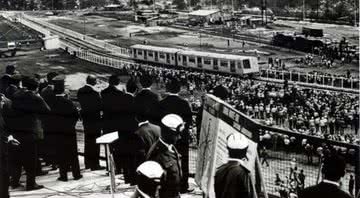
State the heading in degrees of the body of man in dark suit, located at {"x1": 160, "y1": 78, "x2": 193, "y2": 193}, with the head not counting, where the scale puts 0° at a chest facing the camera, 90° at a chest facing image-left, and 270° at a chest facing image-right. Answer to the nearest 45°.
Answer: approximately 180°

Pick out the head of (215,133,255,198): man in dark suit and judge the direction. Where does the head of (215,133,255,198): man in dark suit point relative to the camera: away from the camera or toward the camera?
away from the camera

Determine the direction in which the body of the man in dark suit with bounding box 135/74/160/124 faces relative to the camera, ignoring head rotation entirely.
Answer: away from the camera

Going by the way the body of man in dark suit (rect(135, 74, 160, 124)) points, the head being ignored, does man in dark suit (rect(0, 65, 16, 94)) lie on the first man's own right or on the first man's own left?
on the first man's own left

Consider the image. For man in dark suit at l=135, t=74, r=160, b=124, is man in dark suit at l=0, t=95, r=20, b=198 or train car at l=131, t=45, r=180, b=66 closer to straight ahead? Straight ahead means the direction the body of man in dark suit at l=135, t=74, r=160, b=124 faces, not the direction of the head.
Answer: the train car

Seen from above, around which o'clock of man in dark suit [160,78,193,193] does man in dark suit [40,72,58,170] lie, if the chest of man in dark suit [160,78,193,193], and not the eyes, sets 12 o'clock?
man in dark suit [40,72,58,170] is roughly at 10 o'clock from man in dark suit [160,78,193,193].

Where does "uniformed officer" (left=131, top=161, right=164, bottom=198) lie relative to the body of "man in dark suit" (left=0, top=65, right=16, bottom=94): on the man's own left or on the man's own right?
on the man's own right

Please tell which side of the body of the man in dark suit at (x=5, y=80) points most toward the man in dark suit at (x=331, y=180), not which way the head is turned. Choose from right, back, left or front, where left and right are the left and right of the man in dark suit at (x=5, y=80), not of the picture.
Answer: right

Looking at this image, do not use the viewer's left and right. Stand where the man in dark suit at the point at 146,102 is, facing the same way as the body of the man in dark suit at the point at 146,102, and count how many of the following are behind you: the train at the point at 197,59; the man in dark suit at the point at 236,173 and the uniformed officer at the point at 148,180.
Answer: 2

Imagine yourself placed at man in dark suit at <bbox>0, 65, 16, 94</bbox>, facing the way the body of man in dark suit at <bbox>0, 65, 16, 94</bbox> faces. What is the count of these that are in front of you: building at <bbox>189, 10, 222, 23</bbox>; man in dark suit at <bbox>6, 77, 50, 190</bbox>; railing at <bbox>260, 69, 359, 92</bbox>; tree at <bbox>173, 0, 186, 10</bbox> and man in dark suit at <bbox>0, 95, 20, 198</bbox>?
3
